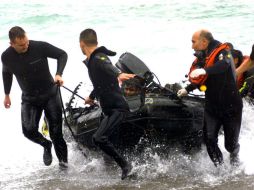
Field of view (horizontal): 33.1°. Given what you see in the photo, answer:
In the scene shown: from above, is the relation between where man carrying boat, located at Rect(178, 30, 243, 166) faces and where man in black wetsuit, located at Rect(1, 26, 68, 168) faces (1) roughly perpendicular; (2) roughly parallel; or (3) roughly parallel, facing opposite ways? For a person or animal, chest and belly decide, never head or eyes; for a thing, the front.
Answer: roughly perpendicular

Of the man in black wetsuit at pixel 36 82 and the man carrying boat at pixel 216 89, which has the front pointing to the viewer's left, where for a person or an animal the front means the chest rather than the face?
the man carrying boat

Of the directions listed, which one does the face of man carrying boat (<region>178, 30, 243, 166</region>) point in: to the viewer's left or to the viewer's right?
to the viewer's left

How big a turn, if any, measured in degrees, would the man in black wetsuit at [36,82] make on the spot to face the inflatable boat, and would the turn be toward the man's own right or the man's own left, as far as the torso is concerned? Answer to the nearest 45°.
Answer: approximately 90° to the man's own left

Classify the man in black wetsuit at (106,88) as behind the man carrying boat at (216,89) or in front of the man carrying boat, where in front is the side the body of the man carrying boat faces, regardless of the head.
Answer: in front

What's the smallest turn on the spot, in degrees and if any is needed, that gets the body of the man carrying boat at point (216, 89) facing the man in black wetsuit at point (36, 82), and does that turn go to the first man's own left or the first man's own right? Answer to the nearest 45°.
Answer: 0° — they already face them

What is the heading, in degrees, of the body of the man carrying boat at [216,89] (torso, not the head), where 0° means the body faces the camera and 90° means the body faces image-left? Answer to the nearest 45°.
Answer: approximately 90°

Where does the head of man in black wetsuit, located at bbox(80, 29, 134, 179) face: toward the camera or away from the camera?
away from the camera

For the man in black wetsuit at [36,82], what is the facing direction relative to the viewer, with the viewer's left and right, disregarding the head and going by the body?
facing the viewer

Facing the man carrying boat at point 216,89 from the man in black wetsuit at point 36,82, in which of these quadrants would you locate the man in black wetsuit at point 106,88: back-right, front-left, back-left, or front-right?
front-right

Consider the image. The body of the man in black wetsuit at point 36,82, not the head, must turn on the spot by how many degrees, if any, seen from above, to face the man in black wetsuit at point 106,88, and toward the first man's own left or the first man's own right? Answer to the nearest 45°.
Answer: approximately 45° to the first man's own left
